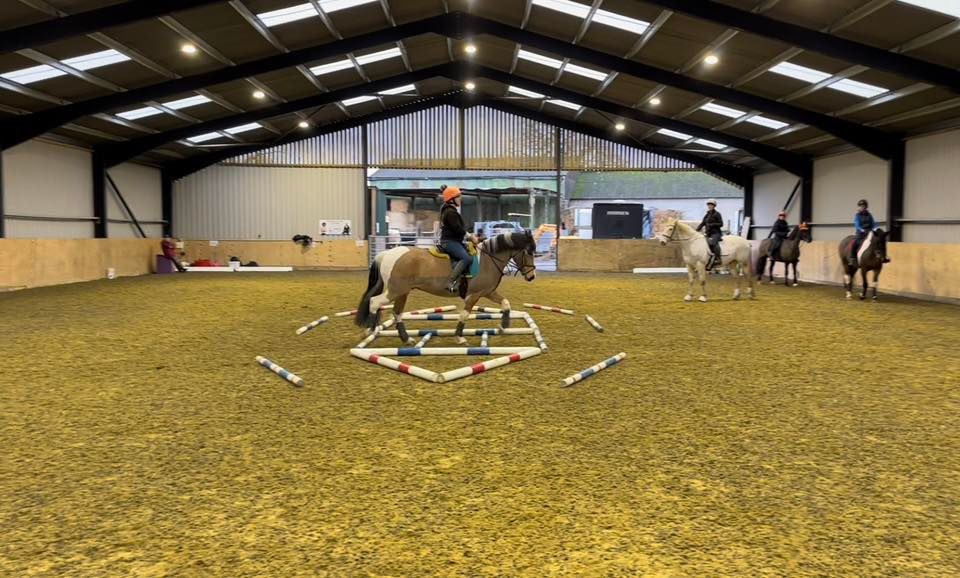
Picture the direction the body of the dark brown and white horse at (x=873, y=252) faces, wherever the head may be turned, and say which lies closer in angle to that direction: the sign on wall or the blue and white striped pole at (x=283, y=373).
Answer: the blue and white striped pole

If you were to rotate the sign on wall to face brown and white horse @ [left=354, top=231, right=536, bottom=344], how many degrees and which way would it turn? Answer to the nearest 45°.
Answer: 0° — it already faces it

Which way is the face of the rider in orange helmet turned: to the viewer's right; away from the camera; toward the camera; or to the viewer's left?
to the viewer's right

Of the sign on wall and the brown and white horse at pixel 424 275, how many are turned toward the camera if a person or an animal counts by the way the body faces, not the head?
1

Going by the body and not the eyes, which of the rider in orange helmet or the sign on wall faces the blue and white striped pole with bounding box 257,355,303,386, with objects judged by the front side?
the sign on wall

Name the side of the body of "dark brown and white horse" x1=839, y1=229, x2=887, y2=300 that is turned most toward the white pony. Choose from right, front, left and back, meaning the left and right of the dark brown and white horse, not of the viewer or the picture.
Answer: right

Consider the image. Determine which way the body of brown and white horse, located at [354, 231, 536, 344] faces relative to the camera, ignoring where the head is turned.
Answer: to the viewer's right

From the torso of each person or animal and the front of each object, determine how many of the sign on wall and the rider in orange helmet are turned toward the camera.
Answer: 1

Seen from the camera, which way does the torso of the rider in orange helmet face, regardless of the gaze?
to the viewer's right

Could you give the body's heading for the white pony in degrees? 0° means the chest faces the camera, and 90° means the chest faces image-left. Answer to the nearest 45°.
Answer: approximately 45°

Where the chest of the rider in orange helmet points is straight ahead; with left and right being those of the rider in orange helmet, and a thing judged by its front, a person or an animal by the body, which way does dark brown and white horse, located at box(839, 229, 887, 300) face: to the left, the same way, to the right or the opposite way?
to the right
